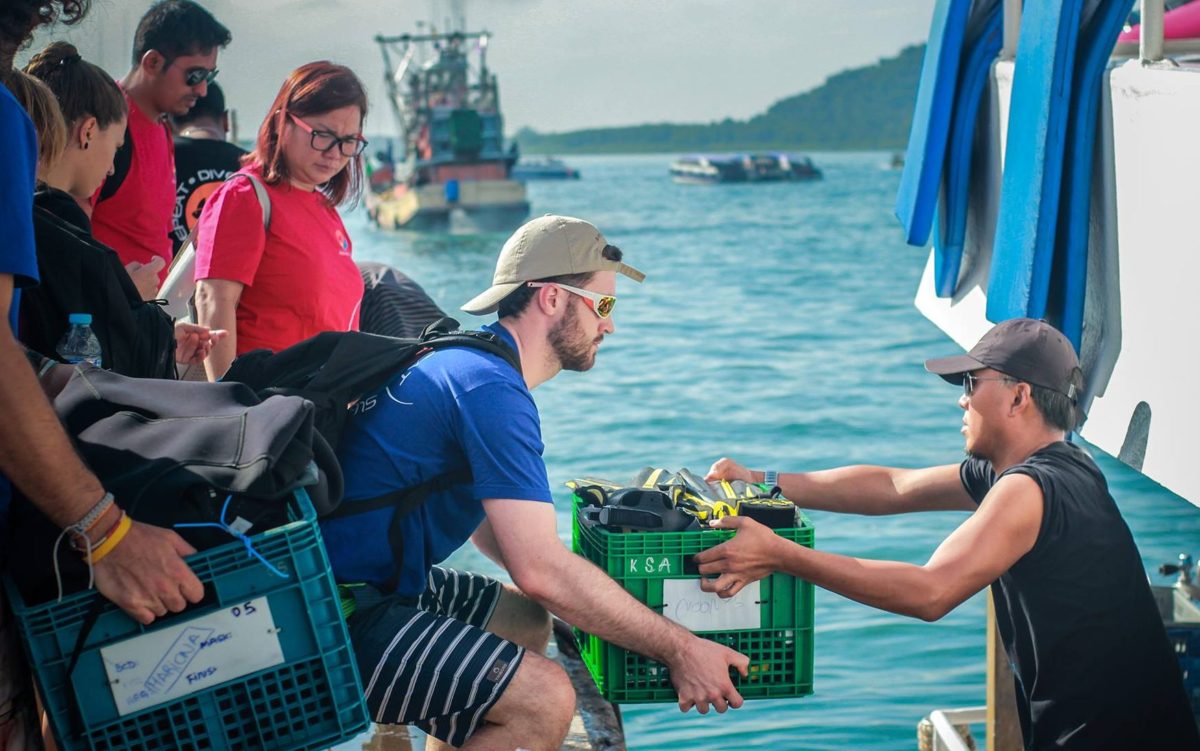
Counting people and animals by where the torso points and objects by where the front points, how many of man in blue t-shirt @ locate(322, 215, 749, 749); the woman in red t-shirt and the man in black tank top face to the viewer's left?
1

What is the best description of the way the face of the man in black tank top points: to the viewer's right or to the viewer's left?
to the viewer's left

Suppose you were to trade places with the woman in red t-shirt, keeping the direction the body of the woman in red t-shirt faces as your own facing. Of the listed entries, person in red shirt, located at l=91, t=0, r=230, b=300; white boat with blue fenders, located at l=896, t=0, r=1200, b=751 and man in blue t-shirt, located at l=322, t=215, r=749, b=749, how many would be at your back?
1

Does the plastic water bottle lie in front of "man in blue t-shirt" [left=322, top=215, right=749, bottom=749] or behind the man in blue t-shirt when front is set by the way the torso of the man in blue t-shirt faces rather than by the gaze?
behind

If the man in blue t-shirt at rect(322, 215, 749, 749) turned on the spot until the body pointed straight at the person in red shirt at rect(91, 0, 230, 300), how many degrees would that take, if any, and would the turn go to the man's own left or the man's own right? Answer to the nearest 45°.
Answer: approximately 135° to the man's own left

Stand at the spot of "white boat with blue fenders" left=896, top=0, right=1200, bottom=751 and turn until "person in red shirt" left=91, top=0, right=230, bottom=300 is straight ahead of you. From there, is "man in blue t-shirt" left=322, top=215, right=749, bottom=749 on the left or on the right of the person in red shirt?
left

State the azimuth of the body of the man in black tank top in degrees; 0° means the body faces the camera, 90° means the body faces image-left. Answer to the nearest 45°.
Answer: approximately 90°

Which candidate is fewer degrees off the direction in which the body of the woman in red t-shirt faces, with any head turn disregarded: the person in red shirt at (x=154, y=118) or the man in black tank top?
the man in black tank top

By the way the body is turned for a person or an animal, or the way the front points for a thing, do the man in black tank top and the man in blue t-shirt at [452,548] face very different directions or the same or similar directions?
very different directions

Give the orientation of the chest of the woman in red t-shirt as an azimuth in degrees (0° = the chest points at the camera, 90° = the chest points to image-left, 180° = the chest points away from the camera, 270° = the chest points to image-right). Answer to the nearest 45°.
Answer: approximately 315°

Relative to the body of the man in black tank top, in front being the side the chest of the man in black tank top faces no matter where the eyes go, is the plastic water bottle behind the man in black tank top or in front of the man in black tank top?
in front

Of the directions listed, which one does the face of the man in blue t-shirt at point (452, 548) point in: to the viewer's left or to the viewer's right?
to the viewer's right

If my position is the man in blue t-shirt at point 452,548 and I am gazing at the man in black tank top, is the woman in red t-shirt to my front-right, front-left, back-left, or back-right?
back-left

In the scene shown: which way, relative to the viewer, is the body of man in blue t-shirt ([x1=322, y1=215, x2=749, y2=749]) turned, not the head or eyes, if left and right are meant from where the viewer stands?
facing to the right of the viewer

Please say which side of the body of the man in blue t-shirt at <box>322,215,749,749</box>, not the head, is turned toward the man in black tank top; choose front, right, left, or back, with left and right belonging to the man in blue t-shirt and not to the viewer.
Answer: front
